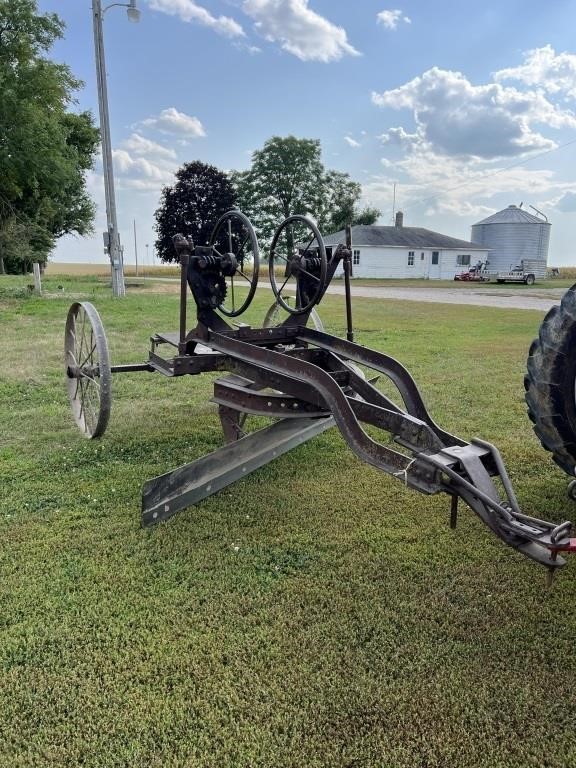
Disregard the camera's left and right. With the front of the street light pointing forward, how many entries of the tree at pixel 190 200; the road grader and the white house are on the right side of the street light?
1

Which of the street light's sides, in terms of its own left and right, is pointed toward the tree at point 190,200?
left

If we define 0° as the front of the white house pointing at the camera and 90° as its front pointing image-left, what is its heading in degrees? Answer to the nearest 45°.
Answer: approximately 0°

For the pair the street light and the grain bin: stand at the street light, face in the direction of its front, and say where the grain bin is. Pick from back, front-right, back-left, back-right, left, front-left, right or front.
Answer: front-left

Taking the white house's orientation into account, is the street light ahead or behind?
ahead

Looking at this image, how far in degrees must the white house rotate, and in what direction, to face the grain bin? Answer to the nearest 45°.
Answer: approximately 135° to its left

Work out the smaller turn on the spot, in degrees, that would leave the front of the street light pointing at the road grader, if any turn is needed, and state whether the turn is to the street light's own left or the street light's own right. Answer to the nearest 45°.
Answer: approximately 90° to the street light's own right

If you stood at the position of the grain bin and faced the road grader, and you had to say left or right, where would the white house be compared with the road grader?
right

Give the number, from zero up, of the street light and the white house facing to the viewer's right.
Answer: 1

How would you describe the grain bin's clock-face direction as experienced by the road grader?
The grain bin is roughly at 8 o'clock from the road grader.

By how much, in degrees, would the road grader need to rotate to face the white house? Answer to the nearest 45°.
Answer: approximately 135° to its left

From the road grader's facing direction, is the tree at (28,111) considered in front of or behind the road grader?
behind

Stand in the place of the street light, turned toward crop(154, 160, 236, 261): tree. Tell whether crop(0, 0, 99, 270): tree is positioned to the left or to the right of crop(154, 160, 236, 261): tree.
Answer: left

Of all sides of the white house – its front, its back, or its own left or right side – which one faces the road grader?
front

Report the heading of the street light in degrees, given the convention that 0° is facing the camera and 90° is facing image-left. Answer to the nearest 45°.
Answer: approximately 270°
